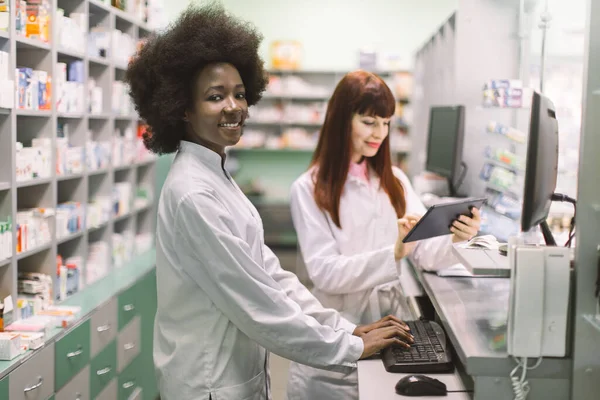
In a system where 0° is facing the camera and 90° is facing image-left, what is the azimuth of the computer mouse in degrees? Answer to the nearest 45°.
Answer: approximately 270°

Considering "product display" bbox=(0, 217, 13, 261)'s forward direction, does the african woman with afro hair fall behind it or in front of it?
in front

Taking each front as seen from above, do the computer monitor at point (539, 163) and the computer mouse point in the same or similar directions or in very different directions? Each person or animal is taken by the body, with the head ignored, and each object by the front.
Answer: very different directions

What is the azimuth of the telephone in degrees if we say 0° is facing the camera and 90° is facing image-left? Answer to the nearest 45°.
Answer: approximately 0°

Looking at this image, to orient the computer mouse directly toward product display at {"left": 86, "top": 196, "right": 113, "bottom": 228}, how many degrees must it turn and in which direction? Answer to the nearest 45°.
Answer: approximately 135° to its left

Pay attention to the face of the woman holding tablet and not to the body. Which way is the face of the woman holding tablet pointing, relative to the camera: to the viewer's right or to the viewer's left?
to the viewer's right

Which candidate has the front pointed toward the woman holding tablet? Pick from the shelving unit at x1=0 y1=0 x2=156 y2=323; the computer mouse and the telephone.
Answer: the shelving unit

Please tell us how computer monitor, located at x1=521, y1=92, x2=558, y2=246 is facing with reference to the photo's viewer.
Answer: facing to the left of the viewer

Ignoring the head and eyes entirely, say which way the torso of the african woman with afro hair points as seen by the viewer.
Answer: to the viewer's right

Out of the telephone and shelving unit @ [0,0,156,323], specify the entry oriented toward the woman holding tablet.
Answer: the shelving unit

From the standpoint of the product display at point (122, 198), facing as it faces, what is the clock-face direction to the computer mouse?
The computer mouse is roughly at 1 o'clock from the product display.

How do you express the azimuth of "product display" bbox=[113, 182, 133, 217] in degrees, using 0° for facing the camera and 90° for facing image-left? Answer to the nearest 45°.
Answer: approximately 315°

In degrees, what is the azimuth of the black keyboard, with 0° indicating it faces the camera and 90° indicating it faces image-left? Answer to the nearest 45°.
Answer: approximately 90°
